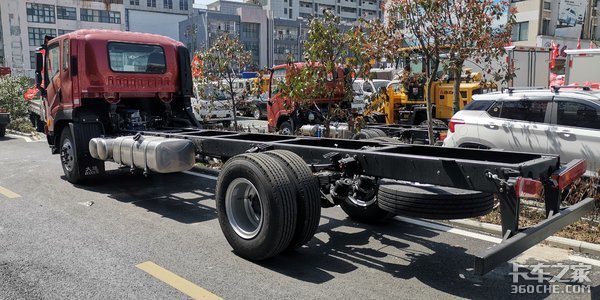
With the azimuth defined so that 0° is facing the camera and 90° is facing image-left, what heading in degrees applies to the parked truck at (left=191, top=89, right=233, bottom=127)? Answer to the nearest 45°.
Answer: approximately 45°

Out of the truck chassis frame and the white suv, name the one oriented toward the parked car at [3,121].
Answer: the truck chassis frame

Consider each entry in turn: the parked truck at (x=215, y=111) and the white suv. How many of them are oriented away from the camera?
0

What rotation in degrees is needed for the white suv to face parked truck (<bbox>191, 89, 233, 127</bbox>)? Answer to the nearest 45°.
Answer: approximately 180°

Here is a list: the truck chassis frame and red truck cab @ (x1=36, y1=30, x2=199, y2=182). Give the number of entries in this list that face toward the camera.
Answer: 0

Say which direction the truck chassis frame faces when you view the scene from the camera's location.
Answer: facing away from the viewer and to the left of the viewer

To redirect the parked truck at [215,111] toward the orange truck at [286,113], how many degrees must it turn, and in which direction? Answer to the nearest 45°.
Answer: approximately 45° to its left

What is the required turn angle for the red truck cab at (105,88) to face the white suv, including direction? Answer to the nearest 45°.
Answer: approximately 180°

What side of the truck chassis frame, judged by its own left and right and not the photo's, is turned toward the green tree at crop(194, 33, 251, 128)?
front

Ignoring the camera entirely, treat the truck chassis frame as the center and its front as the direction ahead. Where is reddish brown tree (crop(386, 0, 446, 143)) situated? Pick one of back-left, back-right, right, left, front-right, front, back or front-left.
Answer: front-right

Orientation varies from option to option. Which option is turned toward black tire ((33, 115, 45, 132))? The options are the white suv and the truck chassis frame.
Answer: the truck chassis frame
